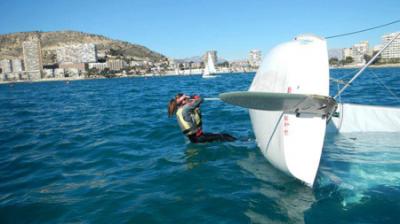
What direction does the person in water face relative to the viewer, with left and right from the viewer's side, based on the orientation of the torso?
facing to the right of the viewer

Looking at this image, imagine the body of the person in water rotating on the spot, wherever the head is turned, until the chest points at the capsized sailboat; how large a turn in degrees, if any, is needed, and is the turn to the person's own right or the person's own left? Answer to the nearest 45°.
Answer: approximately 45° to the person's own right
